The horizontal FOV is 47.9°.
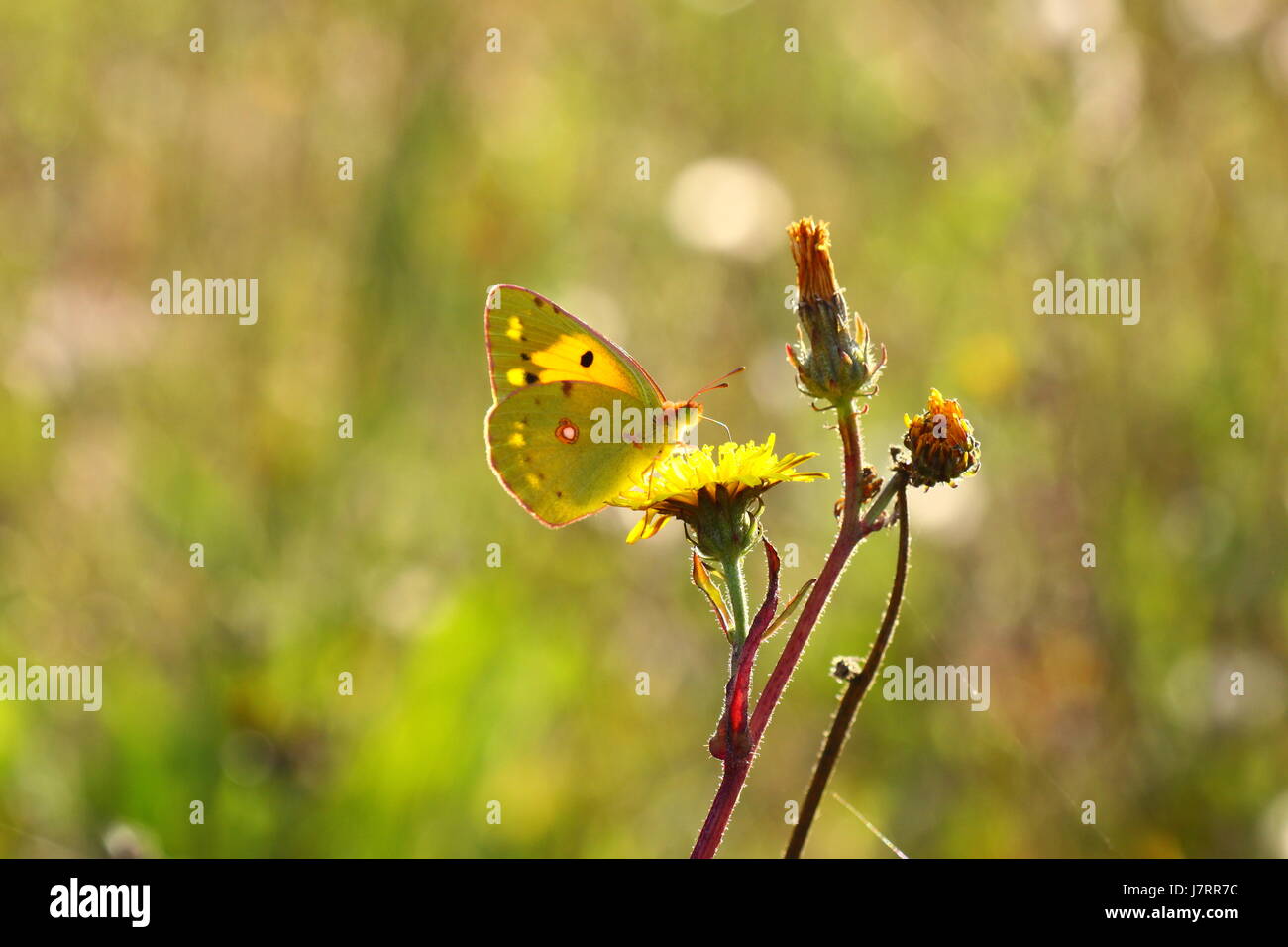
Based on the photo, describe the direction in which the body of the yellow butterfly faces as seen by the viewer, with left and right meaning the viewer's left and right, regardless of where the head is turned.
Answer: facing to the right of the viewer
